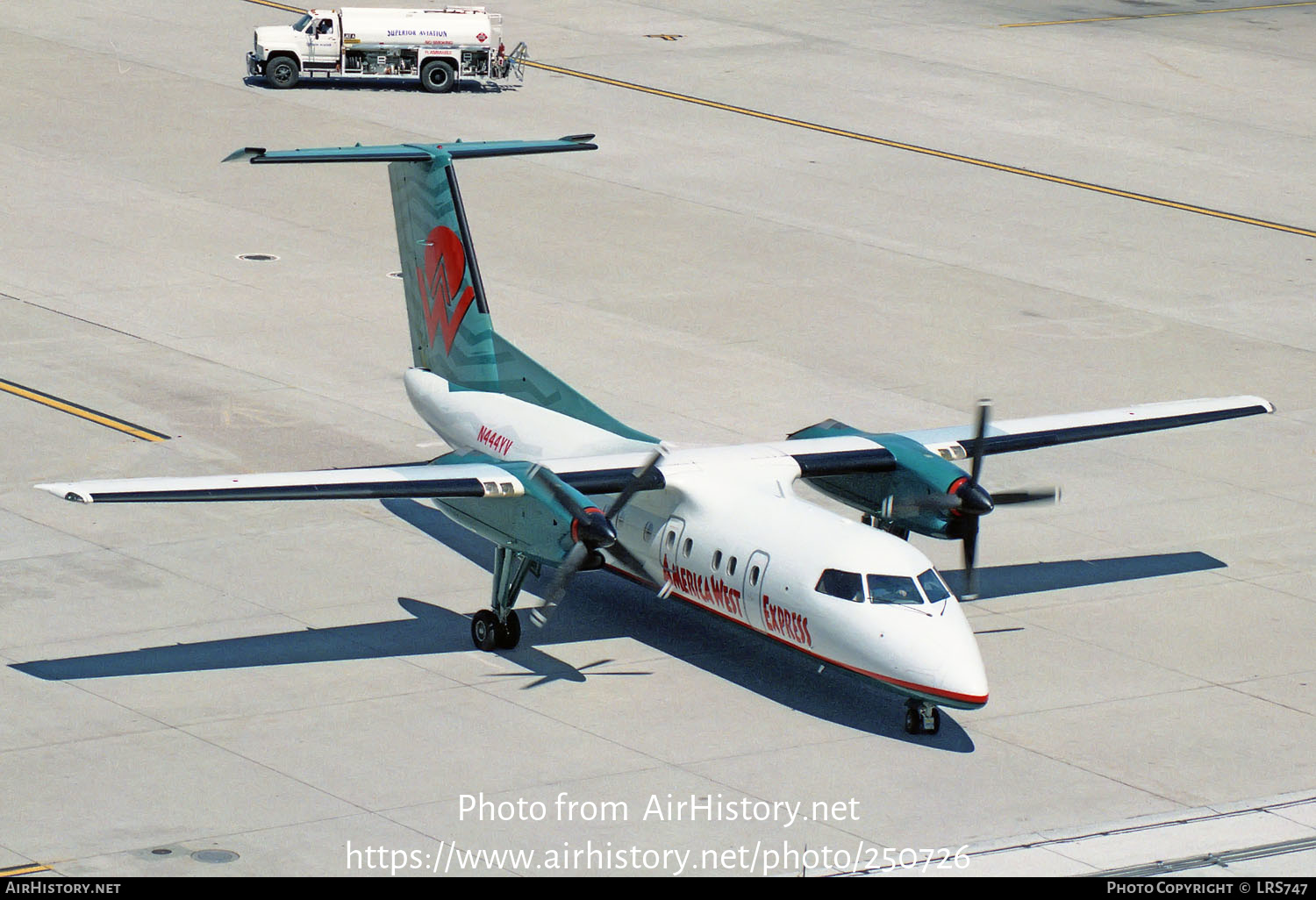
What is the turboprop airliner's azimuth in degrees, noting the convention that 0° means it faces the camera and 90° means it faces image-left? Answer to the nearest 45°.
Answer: approximately 315°
